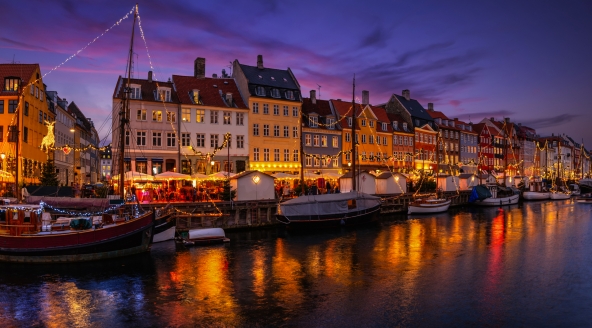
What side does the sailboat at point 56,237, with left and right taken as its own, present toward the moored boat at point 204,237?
front

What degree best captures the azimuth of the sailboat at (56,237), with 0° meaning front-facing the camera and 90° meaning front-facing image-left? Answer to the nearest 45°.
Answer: approximately 270°

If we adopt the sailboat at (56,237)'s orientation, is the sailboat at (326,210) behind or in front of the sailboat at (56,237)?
in front

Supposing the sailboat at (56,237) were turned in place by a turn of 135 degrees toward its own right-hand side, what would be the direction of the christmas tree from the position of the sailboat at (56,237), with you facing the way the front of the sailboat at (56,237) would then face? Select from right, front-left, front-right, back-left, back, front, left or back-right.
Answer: back-right

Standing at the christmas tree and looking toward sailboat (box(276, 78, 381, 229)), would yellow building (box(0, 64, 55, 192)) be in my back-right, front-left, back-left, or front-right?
back-left

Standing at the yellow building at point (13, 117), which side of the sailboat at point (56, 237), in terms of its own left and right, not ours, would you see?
left
